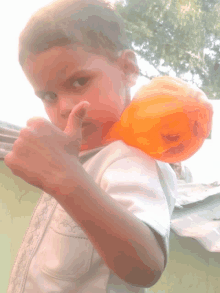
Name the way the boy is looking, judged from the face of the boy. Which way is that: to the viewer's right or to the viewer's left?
to the viewer's left

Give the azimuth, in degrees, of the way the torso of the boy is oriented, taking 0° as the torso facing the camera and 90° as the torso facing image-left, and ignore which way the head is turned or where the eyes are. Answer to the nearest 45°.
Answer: approximately 45°
